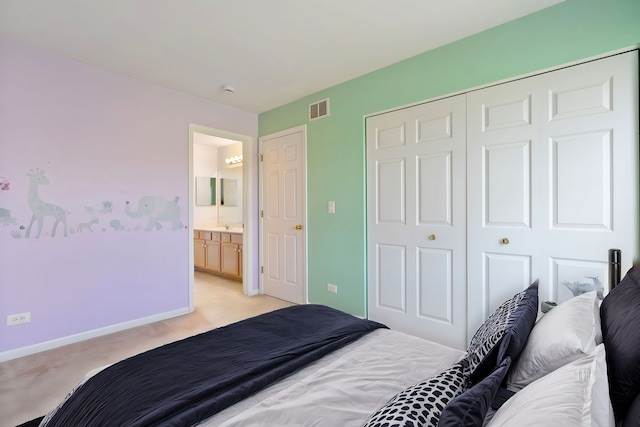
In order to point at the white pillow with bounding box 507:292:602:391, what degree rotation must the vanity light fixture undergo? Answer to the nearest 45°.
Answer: approximately 45° to its left

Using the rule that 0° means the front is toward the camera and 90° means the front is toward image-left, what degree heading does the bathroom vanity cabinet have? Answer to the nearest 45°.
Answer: approximately 45°

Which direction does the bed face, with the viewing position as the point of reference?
facing away from the viewer and to the left of the viewer

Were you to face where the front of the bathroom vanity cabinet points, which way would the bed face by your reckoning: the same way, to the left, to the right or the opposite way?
to the right

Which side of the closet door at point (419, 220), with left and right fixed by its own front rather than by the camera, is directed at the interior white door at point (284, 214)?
right

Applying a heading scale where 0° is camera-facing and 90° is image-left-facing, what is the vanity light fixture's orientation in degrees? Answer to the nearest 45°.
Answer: approximately 45°

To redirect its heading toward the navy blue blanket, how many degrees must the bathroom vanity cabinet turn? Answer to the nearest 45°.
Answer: approximately 45° to its left

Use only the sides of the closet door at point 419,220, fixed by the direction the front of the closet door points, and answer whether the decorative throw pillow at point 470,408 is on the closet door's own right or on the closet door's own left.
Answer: on the closet door's own left

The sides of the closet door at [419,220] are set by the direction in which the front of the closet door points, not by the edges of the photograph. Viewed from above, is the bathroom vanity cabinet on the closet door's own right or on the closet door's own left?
on the closet door's own right
